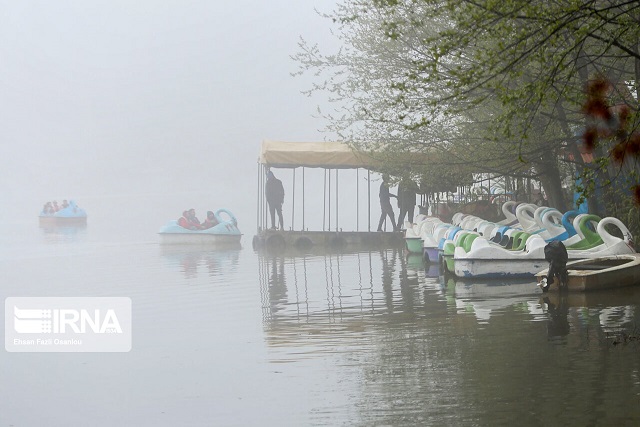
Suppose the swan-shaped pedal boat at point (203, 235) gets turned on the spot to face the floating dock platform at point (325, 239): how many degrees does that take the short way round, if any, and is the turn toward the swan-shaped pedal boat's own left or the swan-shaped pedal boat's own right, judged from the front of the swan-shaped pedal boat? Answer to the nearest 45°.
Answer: approximately 45° to the swan-shaped pedal boat's own right

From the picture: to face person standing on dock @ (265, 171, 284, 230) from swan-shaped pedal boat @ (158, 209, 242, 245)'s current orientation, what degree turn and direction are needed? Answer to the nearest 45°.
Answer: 0° — it already faces them

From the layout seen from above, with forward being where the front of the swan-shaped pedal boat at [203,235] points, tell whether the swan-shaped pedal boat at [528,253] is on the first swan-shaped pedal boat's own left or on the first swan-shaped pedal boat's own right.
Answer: on the first swan-shaped pedal boat's own right

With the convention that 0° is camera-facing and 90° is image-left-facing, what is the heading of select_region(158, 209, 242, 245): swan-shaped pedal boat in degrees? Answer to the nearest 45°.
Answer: approximately 270°
